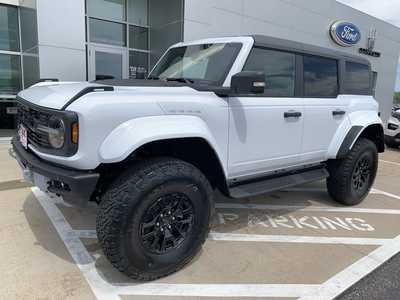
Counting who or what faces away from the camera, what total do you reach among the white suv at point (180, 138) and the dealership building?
0

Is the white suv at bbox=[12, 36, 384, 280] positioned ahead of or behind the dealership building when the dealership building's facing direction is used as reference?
ahead

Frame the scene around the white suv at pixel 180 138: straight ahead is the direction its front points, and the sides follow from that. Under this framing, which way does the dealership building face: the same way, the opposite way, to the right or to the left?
to the left

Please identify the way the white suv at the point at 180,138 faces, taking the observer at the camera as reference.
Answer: facing the viewer and to the left of the viewer

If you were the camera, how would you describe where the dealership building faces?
facing the viewer and to the right of the viewer
